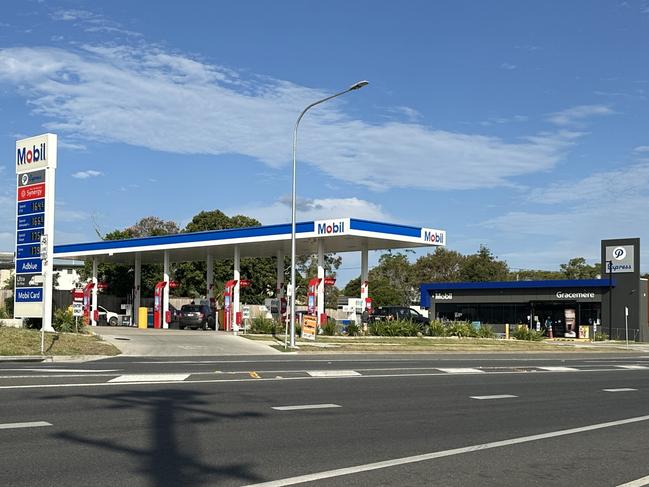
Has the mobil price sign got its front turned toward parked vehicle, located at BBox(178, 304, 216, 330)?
no

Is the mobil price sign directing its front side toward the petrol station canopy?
no

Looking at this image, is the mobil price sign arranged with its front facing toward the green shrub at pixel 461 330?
no

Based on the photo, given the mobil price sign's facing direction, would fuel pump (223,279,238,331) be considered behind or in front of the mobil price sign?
behind

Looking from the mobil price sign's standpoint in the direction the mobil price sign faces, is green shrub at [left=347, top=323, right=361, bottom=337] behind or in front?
behind

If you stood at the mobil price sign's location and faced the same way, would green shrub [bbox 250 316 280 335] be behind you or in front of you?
behind

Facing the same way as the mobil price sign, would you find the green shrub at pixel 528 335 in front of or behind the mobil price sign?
behind

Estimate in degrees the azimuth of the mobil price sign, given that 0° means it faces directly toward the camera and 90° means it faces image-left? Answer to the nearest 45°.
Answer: approximately 45°

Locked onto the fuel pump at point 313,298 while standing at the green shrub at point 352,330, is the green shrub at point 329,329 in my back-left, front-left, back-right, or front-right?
front-left
